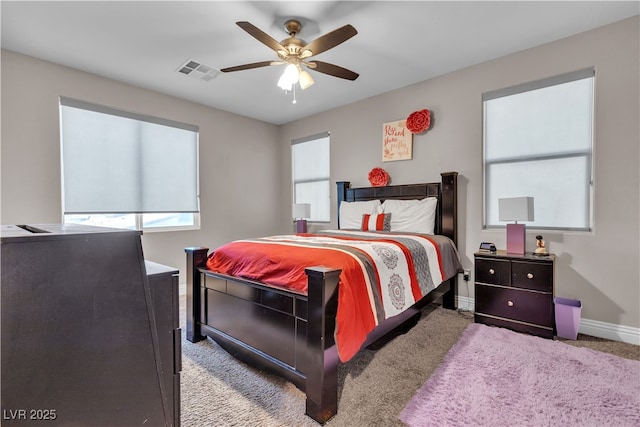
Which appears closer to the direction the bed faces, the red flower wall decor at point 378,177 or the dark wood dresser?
the dark wood dresser

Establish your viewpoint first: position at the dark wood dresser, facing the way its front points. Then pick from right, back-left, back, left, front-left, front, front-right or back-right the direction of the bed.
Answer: front-left

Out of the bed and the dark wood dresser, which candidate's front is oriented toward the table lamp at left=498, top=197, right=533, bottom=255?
the dark wood dresser

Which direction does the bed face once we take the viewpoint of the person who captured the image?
facing the viewer and to the left of the viewer

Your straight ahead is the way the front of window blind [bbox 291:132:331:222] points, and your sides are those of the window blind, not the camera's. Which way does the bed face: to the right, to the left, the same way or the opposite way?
the same way

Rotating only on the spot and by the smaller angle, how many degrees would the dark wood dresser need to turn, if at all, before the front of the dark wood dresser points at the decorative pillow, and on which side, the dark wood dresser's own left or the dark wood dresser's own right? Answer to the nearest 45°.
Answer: approximately 45° to the dark wood dresser's own left

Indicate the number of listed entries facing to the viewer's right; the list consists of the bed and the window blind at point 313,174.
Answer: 0

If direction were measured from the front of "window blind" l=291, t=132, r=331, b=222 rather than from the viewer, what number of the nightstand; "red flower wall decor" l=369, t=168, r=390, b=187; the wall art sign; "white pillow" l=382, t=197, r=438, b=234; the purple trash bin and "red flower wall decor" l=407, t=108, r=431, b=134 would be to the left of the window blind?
6

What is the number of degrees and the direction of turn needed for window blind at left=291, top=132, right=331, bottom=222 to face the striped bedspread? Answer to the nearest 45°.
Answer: approximately 45° to its left

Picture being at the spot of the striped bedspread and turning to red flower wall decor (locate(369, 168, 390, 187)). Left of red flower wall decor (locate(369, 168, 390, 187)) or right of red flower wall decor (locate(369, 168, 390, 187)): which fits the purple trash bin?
right

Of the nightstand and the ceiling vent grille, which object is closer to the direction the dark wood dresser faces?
the nightstand

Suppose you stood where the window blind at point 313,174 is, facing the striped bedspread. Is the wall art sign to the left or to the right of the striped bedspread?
left

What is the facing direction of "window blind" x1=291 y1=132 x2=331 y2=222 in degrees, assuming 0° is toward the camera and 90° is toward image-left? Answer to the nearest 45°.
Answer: approximately 45°

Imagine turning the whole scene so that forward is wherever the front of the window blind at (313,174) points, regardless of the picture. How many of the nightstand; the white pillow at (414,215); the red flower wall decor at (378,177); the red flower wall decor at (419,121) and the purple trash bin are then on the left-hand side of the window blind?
5

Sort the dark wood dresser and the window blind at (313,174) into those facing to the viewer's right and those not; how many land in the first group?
1

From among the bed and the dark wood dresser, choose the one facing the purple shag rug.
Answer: the dark wood dresser

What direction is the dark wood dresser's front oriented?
to the viewer's right
